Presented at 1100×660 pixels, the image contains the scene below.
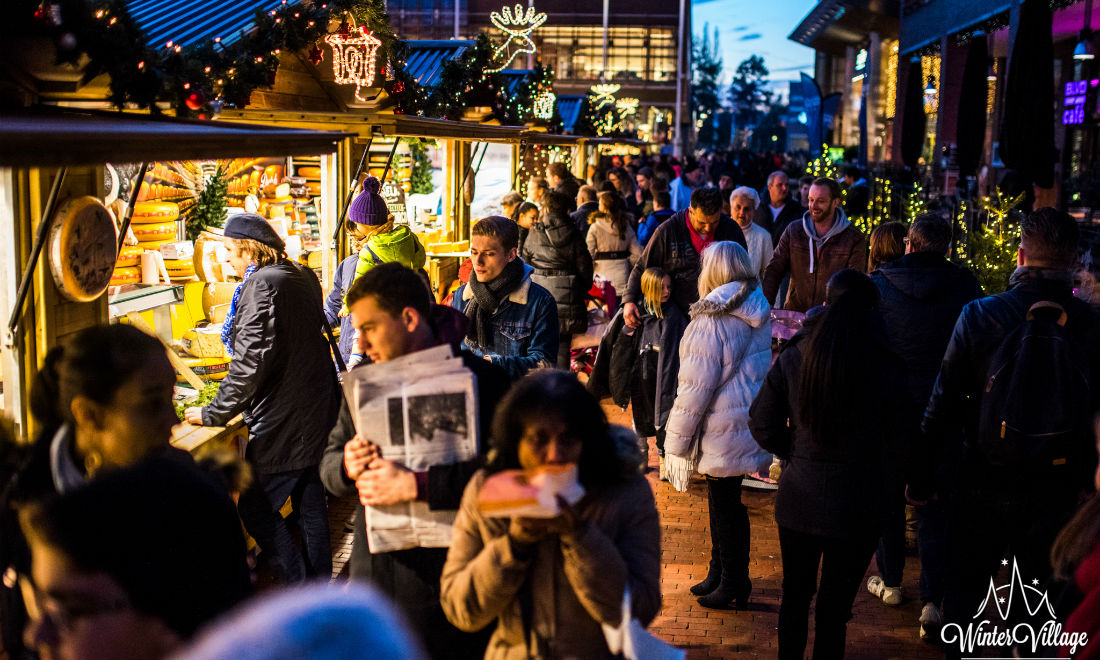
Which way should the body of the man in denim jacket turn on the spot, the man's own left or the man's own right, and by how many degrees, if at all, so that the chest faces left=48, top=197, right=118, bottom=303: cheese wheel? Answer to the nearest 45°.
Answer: approximately 45° to the man's own right

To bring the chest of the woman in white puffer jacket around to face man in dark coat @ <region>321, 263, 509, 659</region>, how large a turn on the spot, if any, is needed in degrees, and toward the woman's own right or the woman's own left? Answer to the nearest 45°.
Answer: approximately 135° to the woman's own left

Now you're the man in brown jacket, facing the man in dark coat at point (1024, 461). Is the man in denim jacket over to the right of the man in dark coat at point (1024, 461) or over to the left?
right

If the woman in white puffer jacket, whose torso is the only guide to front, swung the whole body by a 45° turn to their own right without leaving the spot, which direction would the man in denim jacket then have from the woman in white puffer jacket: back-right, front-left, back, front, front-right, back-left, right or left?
back-left

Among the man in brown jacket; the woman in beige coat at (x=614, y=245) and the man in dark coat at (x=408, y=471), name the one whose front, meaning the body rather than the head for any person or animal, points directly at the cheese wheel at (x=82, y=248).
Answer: the man in brown jacket

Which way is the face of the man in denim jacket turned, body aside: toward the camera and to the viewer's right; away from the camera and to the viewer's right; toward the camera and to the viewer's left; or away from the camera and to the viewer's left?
toward the camera and to the viewer's left

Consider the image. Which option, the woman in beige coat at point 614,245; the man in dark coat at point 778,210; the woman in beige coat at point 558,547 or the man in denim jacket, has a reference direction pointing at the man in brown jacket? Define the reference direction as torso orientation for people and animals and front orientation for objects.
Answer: the man in dark coat

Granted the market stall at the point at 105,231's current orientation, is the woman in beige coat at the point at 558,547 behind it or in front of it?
in front

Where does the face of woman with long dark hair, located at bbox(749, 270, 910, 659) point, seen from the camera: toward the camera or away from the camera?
away from the camera

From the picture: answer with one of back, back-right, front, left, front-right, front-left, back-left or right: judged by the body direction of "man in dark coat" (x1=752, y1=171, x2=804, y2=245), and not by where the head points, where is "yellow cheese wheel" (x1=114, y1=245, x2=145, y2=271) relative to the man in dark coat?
front-right

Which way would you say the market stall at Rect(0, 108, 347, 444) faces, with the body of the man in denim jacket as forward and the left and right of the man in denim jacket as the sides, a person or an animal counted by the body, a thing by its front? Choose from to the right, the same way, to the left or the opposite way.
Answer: to the left

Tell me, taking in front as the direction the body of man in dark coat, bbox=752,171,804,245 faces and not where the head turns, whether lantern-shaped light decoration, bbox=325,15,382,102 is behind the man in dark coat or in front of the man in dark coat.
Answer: in front

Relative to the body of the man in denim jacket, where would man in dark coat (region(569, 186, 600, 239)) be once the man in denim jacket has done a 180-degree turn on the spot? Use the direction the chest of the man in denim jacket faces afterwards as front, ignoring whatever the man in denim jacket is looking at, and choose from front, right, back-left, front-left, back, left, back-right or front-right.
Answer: front-left

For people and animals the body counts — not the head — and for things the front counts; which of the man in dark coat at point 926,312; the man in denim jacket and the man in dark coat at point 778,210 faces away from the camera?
the man in dark coat at point 926,312

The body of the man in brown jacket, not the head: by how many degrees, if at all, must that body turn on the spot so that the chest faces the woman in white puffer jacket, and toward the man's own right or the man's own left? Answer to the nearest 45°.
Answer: approximately 45° to the man's own left

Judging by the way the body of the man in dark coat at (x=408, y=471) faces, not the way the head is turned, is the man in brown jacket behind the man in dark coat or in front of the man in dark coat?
behind

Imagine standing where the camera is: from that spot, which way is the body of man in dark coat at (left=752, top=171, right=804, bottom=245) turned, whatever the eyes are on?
toward the camera

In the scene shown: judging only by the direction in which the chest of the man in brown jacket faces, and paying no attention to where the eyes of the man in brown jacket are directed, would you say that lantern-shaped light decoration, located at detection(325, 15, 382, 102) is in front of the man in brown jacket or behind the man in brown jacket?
in front

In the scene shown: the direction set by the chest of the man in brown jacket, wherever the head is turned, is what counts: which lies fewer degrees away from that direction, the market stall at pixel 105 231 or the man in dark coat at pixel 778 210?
the market stall
